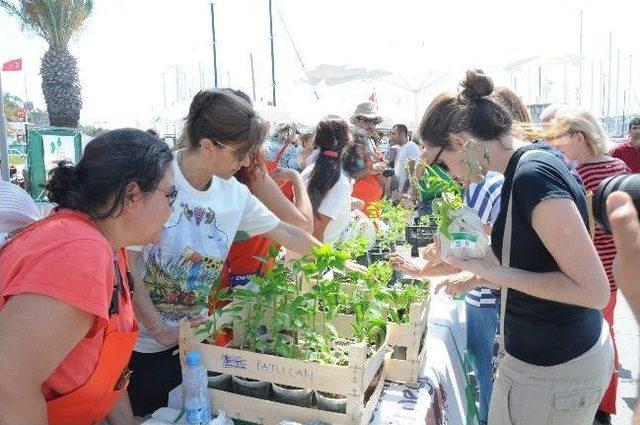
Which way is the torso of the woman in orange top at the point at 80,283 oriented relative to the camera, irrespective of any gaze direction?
to the viewer's right

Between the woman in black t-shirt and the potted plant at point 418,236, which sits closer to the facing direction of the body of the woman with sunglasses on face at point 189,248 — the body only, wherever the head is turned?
the woman in black t-shirt

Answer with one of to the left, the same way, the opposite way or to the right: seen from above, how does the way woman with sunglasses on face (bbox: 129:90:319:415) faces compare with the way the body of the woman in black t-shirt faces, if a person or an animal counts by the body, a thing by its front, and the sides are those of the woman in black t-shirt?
the opposite way

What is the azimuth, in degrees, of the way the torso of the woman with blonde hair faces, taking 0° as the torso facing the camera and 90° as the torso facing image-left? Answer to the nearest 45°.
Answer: approximately 90°

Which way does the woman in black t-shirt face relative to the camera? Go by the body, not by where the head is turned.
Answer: to the viewer's left

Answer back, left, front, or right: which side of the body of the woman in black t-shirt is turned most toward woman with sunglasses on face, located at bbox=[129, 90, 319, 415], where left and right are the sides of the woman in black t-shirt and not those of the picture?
front

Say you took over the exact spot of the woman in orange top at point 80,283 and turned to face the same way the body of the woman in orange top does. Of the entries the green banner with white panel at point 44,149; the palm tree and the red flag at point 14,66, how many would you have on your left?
3

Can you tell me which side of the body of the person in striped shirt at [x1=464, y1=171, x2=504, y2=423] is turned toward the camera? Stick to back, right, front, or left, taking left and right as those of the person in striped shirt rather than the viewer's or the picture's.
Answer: left

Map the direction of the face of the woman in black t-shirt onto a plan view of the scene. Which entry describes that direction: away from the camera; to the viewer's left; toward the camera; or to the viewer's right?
to the viewer's left

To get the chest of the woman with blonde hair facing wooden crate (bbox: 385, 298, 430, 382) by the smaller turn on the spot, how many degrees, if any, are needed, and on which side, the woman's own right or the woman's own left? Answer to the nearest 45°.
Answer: approximately 90° to the woman's own left

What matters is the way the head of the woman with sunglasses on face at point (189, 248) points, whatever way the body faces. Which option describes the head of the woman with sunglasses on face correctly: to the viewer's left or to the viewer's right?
to the viewer's right
